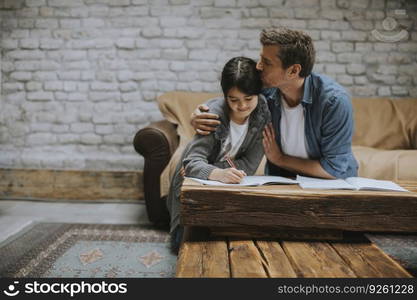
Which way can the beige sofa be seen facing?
toward the camera

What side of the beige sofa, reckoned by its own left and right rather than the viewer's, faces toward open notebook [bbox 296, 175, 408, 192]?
front

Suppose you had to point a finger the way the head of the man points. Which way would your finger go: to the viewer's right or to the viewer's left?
to the viewer's left

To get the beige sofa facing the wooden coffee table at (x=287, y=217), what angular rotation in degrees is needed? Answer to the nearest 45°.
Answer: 0° — it already faces it

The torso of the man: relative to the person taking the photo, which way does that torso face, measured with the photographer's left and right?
facing the viewer and to the left of the viewer

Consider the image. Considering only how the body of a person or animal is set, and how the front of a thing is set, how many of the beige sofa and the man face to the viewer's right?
0
